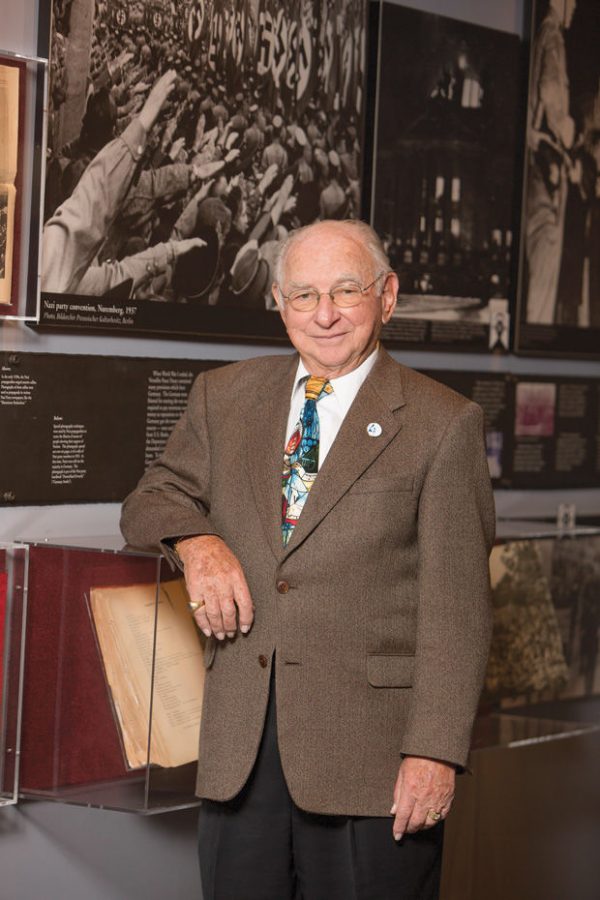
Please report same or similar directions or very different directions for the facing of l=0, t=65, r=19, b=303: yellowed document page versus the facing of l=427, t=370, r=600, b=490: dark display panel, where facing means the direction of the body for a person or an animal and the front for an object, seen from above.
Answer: same or similar directions

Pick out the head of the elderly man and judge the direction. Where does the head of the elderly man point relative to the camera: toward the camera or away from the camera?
toward the camera

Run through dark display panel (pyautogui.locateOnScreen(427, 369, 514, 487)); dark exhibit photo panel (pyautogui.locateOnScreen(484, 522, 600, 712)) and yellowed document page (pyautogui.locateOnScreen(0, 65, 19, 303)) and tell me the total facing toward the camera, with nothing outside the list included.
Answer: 3

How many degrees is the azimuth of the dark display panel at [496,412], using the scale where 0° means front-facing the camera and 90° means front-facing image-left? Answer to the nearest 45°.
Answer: approximately 0°

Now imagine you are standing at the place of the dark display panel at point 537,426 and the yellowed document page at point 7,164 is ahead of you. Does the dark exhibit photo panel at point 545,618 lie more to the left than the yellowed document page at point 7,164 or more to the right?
left

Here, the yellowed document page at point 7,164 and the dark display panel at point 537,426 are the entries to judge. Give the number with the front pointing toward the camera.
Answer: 2

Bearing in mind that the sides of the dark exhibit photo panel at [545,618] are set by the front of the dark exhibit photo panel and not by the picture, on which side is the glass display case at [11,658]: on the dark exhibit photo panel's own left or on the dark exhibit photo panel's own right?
on the dark exhibit photo panel's own right

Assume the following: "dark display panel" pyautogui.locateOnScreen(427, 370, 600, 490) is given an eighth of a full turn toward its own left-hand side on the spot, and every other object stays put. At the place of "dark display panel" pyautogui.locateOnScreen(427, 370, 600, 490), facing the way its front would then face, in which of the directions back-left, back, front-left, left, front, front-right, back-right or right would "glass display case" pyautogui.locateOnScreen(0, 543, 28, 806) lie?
right

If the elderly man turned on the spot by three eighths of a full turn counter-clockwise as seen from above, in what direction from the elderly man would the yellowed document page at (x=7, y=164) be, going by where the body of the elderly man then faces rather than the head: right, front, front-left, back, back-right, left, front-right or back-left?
back-left

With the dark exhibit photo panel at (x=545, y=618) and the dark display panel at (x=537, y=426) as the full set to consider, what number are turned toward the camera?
2

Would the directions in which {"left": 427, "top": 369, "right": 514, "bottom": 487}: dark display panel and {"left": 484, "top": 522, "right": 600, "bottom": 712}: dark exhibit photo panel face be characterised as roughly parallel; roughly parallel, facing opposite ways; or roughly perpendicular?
roughly parallel

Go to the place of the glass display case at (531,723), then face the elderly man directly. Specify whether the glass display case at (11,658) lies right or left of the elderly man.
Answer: right

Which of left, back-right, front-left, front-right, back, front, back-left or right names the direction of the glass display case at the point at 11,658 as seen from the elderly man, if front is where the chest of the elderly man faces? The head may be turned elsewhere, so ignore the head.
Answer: right

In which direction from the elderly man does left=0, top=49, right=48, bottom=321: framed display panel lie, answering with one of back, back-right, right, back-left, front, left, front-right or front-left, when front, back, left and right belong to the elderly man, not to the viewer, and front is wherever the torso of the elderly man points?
right

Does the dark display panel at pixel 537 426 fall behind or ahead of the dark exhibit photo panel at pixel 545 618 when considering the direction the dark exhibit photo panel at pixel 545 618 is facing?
behind

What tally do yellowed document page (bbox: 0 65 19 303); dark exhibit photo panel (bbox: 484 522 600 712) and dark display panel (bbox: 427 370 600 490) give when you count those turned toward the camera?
3

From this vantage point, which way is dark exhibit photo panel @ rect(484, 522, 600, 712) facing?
toward the camera

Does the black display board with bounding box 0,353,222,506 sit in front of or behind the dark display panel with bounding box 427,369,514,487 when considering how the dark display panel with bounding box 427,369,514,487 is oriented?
in front
